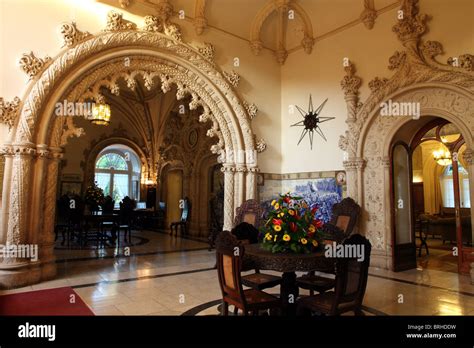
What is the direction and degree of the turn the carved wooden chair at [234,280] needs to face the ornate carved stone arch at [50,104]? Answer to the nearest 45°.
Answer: approximately 90° to its left

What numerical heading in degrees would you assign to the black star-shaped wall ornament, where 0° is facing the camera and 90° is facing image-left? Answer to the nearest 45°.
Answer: approximately 45°

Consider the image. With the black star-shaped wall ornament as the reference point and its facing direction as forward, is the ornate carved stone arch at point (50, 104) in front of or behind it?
in front

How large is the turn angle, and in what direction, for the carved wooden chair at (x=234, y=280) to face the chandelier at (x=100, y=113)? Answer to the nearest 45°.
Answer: approximately 90° to its left

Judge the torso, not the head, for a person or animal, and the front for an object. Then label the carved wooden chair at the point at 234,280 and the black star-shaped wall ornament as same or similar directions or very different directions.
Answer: very different directions

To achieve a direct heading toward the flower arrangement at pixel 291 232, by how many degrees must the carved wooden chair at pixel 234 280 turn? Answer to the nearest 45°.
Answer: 0° — it already faces it

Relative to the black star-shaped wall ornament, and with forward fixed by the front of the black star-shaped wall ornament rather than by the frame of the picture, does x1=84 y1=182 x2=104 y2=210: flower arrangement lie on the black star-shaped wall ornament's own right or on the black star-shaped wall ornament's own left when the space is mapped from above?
on the black star-shaped wall ornament's own right

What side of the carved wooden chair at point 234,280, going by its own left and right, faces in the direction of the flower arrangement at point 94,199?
left

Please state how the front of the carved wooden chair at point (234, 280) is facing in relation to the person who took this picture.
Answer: facing away from the viewer and to the right of the viewer
